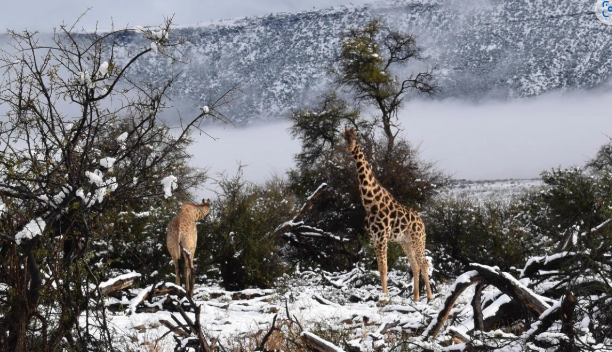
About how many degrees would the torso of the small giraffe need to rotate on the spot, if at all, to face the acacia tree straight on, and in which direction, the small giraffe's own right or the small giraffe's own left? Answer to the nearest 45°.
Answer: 0° — it already faces it

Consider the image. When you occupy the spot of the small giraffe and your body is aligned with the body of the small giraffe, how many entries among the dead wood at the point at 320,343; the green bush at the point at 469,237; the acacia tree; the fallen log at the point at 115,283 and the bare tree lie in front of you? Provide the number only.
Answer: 2

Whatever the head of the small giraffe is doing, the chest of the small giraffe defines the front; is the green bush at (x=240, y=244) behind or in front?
in front

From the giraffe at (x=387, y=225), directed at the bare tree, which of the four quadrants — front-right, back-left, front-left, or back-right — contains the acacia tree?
back-right

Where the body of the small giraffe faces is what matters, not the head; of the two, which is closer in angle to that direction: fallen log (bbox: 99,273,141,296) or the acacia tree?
the acacia tree

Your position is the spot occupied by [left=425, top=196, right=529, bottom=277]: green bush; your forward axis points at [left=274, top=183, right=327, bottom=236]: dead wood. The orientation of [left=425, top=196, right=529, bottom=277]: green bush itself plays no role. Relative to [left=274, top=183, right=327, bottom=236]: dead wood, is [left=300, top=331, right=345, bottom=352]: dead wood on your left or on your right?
left

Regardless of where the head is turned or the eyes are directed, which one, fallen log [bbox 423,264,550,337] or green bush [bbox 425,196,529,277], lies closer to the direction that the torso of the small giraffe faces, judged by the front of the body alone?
the green bush

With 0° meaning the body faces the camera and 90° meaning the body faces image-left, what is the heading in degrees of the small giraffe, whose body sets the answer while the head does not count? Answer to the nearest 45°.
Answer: approximately 225°

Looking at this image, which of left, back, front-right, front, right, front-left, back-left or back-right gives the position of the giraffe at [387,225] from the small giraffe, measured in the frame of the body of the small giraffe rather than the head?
front-right

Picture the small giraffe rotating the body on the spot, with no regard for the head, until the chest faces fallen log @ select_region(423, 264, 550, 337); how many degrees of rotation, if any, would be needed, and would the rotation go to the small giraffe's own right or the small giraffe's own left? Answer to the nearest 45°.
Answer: approximately 135° to the small giraffe's own right
